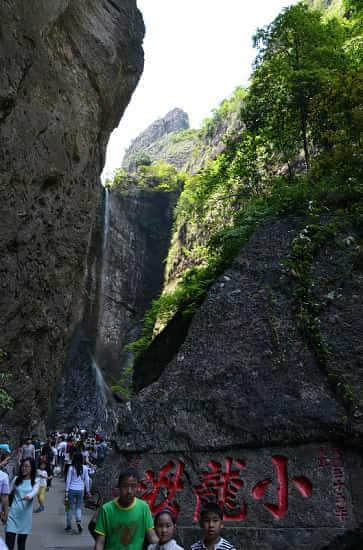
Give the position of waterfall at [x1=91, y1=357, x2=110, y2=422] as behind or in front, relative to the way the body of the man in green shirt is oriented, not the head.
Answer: behind

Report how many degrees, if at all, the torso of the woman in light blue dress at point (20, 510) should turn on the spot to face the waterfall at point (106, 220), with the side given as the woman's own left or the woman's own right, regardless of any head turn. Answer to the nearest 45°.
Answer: approximately 180°

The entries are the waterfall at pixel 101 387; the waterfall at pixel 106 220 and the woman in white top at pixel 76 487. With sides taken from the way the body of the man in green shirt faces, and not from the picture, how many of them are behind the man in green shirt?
3

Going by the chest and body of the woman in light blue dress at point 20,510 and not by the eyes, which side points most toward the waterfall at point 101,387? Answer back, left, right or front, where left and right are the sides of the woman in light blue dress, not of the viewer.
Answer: back

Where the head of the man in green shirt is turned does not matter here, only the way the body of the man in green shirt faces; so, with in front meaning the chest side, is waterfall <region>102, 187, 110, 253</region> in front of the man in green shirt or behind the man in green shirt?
behind

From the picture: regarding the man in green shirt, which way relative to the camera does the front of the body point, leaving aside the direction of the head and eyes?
toward the camera

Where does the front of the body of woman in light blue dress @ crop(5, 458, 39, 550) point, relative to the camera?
toward the camera

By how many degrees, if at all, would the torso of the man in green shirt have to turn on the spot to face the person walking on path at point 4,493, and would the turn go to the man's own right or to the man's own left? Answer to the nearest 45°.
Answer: approximately 135° to the man's own right
